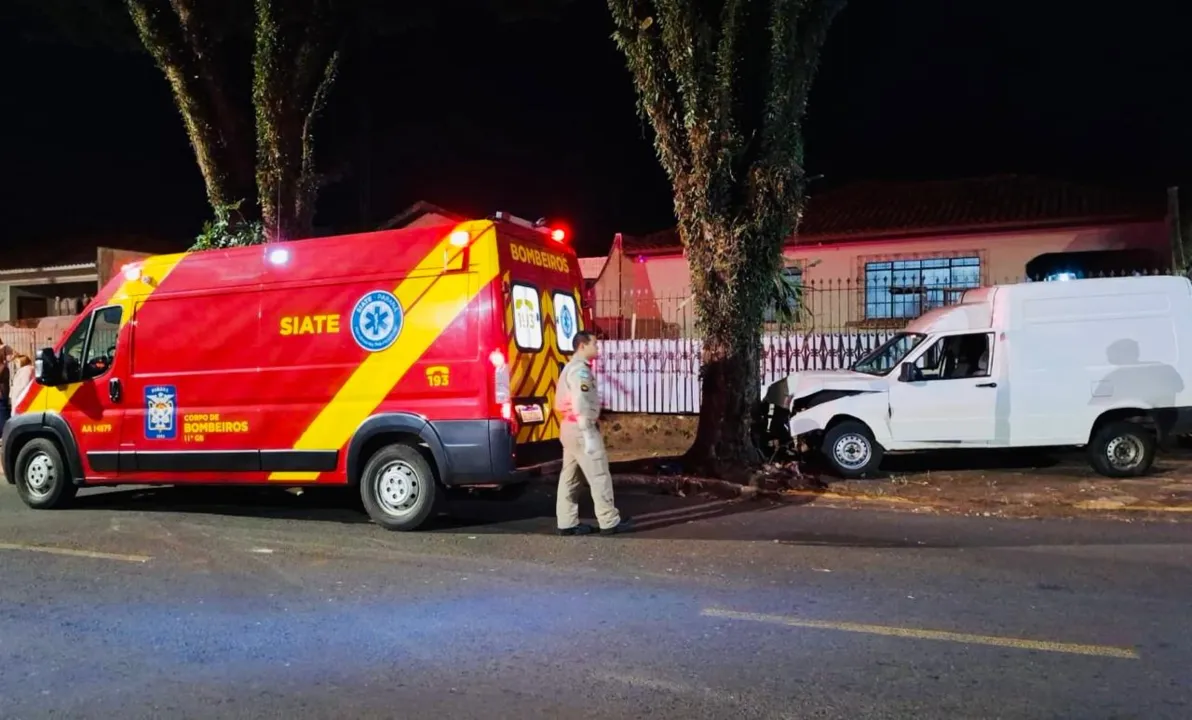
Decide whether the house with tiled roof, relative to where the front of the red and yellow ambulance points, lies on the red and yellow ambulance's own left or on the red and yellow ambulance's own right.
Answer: on the red and yellow ambulance's own right

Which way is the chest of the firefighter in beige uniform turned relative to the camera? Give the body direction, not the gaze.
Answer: to the viewer's right

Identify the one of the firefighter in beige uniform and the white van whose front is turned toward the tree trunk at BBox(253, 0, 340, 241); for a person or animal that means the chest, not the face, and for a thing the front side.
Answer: the white van

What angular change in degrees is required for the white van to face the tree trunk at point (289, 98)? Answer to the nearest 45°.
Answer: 0° — it already faces it

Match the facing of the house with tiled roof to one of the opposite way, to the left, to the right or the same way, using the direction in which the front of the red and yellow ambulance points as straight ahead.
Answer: to the left

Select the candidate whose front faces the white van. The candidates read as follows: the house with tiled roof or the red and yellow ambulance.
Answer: the house with tiled roof

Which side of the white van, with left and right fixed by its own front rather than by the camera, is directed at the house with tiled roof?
right

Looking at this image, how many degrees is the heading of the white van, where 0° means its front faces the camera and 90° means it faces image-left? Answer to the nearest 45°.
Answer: approximately 90°

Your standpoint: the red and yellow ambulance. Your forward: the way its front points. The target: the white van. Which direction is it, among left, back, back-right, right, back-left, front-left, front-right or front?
back-right

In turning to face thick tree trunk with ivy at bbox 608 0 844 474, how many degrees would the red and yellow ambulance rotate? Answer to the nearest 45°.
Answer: approximately 135° to its right

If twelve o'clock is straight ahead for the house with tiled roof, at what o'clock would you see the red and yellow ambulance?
The red and yellow ambulance is roughly at 1 o'clock from the house with tiled roof.

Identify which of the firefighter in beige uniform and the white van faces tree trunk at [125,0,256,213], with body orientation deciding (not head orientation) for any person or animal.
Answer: the white van

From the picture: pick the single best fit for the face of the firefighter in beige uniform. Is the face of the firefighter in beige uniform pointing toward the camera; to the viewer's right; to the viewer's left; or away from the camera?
to the viewer's right

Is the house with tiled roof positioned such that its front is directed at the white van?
yes

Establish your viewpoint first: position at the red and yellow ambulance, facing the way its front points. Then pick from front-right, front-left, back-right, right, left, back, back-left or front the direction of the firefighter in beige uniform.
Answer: back

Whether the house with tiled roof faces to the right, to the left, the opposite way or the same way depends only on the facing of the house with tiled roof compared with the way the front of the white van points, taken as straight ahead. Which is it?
to the left
